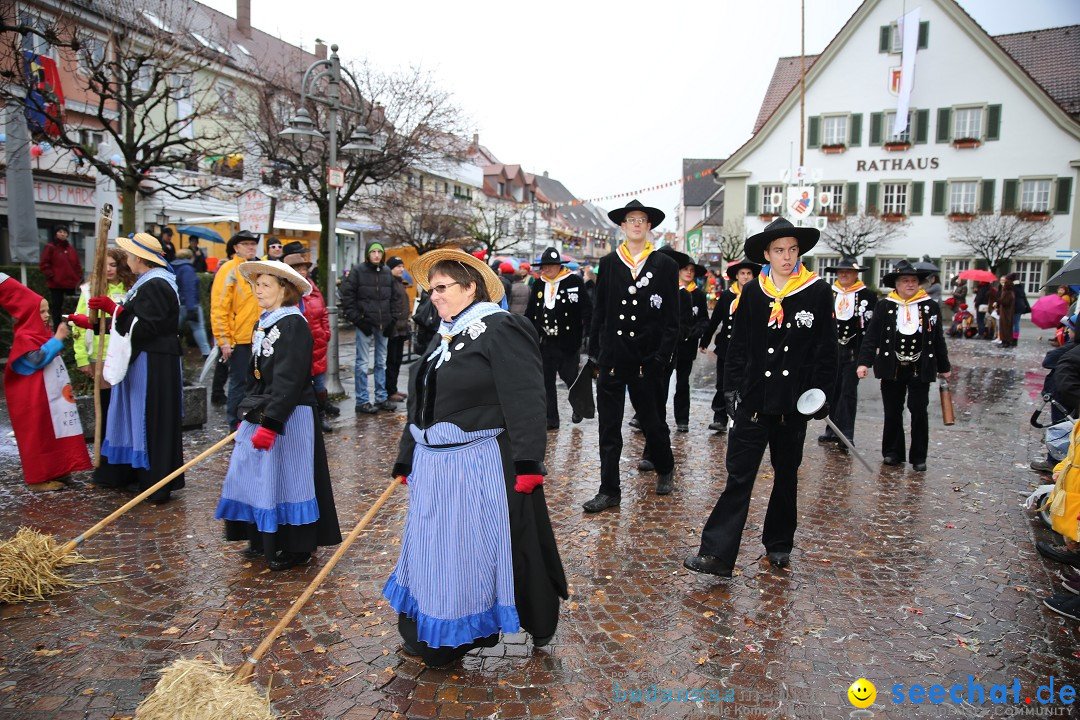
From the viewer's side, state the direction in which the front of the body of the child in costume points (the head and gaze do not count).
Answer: to the viewer's right

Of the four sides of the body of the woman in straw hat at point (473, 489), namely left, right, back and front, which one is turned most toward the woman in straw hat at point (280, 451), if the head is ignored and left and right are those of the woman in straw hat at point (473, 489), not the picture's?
right

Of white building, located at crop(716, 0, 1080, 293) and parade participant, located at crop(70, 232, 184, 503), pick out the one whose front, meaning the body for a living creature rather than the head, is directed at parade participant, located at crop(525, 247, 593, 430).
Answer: the white building

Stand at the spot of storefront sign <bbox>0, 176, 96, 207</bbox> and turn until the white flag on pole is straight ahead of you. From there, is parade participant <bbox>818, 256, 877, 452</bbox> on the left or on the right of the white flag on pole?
right

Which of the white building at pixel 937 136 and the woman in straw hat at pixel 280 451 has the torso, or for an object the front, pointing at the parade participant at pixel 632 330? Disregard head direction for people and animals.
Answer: the white building

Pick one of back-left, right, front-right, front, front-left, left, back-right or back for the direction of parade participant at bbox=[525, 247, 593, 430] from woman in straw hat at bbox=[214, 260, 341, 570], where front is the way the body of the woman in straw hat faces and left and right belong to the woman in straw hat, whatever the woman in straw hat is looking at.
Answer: back

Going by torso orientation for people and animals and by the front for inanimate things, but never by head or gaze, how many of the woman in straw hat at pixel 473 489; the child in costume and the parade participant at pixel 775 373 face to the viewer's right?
1

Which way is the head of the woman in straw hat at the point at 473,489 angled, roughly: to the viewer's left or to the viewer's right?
to the viewer's left

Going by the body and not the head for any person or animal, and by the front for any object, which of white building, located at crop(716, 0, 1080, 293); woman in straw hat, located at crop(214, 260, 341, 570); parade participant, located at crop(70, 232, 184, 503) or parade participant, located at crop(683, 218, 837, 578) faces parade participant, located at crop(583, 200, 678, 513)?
the white building

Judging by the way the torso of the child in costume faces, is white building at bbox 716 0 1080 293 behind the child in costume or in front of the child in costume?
in front
